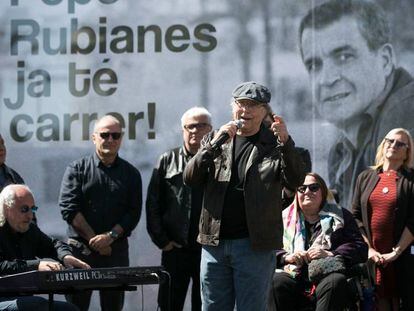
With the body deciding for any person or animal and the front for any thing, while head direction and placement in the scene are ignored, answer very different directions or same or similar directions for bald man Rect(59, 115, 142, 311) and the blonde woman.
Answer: same or similar directions

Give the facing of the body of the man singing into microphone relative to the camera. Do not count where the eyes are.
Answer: toward the camera

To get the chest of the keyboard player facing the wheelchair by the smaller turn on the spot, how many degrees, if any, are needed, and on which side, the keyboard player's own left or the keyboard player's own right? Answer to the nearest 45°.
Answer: approximately 45° to the keyboard player's own left

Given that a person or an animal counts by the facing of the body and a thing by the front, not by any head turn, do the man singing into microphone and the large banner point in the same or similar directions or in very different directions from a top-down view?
same or similar directions

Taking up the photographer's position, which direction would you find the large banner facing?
facing the viewer

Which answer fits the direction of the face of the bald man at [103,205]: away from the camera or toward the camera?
toward the camera

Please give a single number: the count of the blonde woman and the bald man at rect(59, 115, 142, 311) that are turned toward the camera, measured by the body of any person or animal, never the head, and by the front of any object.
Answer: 2

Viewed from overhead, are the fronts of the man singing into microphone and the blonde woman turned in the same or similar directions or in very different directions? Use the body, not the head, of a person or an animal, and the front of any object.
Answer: same or similar directions

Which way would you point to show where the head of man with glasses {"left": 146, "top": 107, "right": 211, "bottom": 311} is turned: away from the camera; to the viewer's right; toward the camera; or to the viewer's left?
toward the camera

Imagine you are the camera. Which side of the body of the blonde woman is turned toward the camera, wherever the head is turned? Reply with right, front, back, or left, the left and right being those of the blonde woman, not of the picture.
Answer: front
